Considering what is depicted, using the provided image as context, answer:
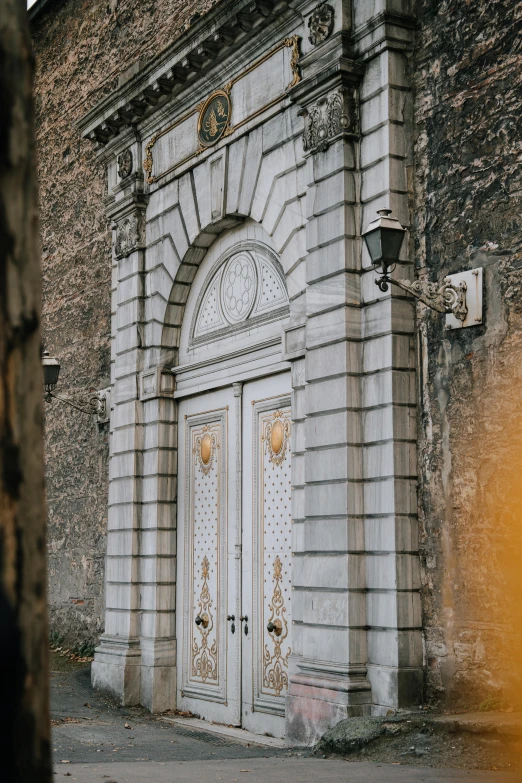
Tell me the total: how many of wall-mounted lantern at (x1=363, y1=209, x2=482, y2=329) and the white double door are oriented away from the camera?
0

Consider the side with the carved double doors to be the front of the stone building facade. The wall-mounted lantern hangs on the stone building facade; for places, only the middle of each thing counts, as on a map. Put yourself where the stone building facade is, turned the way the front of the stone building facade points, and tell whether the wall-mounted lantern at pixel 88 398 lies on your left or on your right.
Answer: on your right

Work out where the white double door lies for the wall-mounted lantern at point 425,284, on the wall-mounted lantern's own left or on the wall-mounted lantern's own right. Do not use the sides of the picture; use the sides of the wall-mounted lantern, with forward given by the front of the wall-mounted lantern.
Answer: on the wall-mounted lantern's own right

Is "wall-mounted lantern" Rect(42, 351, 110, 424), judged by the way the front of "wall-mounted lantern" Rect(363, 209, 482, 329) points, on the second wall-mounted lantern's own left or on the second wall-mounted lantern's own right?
on the second wall-mounted lantern's own right

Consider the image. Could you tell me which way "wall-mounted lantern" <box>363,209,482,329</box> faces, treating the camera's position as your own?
facing the viewer and to the left of the viewer
